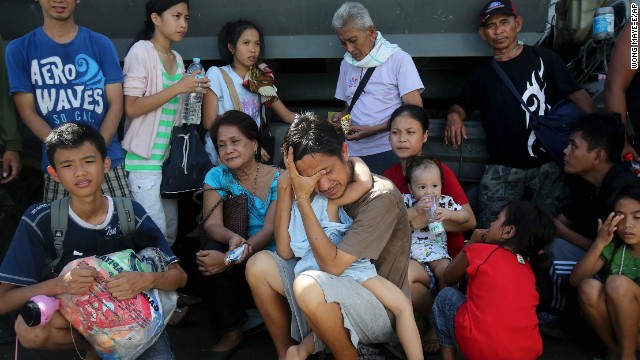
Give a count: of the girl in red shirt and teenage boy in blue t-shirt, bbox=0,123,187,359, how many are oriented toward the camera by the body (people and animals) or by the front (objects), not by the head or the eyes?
1

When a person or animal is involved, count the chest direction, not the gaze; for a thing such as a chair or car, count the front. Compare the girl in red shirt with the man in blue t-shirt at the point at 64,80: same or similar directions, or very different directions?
very different directions

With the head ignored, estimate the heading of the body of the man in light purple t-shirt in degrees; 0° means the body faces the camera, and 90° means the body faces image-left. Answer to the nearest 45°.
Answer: approximately 45°

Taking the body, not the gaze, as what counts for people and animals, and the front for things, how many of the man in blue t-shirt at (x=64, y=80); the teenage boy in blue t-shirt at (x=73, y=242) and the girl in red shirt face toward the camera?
2

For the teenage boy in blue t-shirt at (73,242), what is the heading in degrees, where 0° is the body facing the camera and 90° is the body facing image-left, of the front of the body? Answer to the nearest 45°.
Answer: approximately 0°
